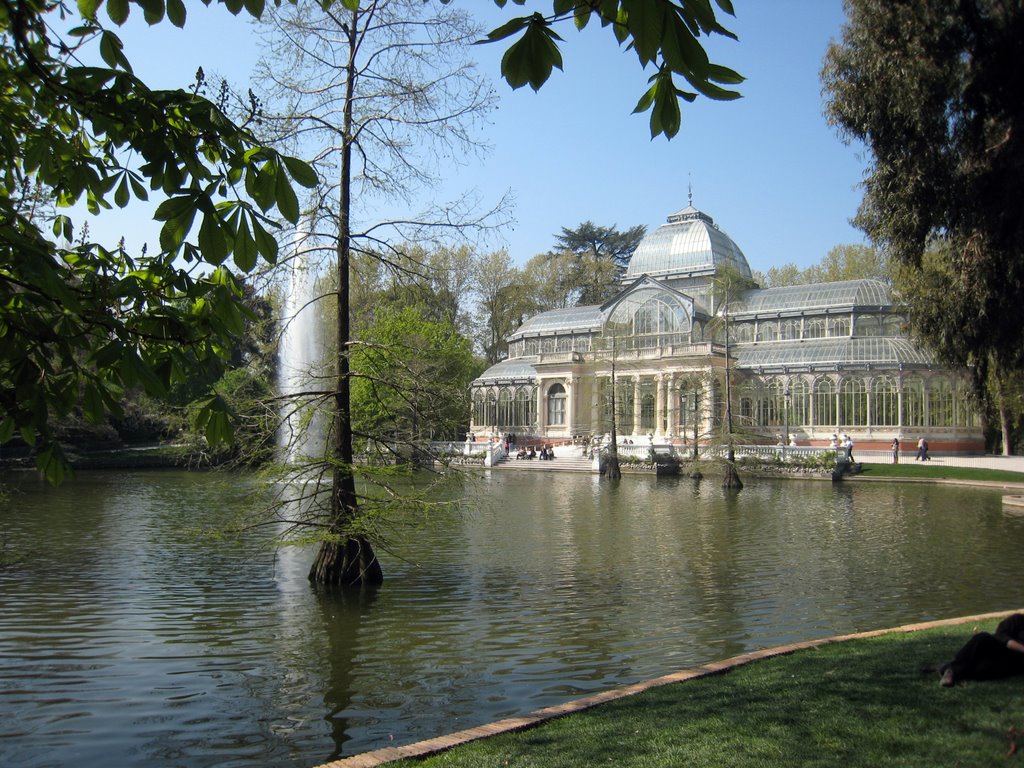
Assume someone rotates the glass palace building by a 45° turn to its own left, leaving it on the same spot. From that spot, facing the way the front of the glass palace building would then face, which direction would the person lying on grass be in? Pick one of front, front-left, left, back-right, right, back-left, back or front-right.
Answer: front

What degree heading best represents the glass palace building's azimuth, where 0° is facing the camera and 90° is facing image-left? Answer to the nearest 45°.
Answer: approximately 45°

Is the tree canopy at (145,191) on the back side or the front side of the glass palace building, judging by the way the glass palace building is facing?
on the front side

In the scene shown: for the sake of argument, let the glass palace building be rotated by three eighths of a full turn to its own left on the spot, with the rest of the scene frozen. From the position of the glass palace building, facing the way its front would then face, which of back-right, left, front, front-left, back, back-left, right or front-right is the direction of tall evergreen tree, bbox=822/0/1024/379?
right
